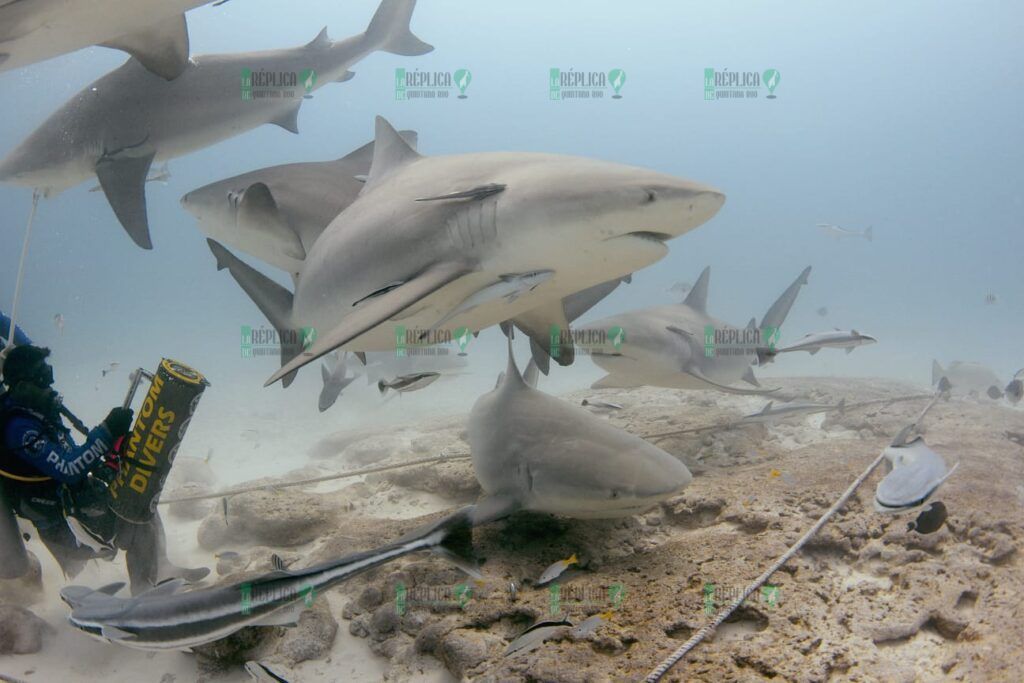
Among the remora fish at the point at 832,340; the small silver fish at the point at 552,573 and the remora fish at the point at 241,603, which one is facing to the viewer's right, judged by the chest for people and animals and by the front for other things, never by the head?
the remora fish at the point at 832,340

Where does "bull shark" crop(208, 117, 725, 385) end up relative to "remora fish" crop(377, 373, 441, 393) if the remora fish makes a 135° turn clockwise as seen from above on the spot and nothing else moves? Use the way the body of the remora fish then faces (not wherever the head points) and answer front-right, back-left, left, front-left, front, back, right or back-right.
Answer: front-left

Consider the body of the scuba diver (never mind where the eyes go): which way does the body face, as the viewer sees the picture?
to the viewer's right

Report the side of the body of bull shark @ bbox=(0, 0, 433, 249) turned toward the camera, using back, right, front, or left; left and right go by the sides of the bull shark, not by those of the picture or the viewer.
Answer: left

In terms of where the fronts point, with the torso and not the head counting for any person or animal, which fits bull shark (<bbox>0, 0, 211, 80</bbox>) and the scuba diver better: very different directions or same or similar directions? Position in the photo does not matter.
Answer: very different directions

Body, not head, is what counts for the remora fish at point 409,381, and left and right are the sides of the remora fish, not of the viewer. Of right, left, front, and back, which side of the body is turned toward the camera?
right

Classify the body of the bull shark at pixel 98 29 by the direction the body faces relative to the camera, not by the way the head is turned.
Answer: to the viewer's left

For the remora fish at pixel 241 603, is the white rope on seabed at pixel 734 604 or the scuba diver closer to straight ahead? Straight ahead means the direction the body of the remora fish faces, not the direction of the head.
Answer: the scuba diver
